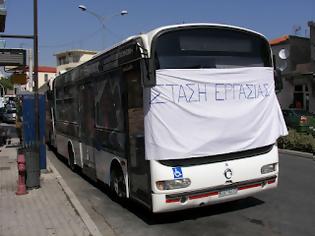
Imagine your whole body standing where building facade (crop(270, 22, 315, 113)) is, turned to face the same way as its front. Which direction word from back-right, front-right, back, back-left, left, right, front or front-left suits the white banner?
front-left

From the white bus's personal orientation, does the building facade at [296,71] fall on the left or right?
on its left

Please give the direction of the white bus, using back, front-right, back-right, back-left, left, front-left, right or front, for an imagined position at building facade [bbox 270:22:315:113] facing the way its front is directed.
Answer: front-left

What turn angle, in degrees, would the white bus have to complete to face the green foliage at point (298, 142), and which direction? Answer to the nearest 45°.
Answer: approximately 90° to its left

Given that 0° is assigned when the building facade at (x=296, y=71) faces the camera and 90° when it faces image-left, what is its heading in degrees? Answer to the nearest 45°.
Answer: approximately 45°

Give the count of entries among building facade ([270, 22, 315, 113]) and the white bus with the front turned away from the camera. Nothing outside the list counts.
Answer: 0

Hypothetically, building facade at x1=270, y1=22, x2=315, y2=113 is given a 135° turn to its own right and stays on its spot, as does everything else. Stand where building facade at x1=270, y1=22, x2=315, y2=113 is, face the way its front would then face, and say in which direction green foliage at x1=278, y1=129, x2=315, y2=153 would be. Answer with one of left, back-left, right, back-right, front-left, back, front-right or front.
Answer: back
